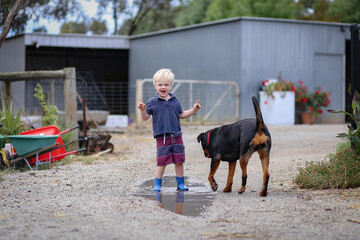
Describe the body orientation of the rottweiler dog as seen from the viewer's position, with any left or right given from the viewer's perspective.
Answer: facing away from the viewer and to the left of the viewer

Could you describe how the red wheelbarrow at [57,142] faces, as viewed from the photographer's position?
facing to the left of the viewer

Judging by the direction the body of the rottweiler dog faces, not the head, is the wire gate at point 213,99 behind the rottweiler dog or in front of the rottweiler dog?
in front

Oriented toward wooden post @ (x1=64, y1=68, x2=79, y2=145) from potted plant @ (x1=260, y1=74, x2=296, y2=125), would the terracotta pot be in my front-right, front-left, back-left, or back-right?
back-left

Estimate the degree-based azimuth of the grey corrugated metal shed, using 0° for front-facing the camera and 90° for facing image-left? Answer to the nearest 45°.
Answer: approximately 315°

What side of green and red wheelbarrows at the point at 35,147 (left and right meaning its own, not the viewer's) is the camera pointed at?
left

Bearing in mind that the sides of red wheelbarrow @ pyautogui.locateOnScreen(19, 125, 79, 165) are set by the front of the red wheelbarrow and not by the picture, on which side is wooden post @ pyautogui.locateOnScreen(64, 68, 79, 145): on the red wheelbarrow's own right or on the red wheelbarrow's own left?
on the red wheelbarrow's own right

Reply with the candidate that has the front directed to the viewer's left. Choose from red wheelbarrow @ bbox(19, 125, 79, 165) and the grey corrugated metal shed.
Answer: the red wheelbarrow

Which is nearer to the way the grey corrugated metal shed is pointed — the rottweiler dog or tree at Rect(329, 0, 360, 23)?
the rottweiler dog

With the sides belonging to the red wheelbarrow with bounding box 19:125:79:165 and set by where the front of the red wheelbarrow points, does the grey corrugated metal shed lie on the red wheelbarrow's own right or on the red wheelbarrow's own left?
on the red wheelbarrow's own right
